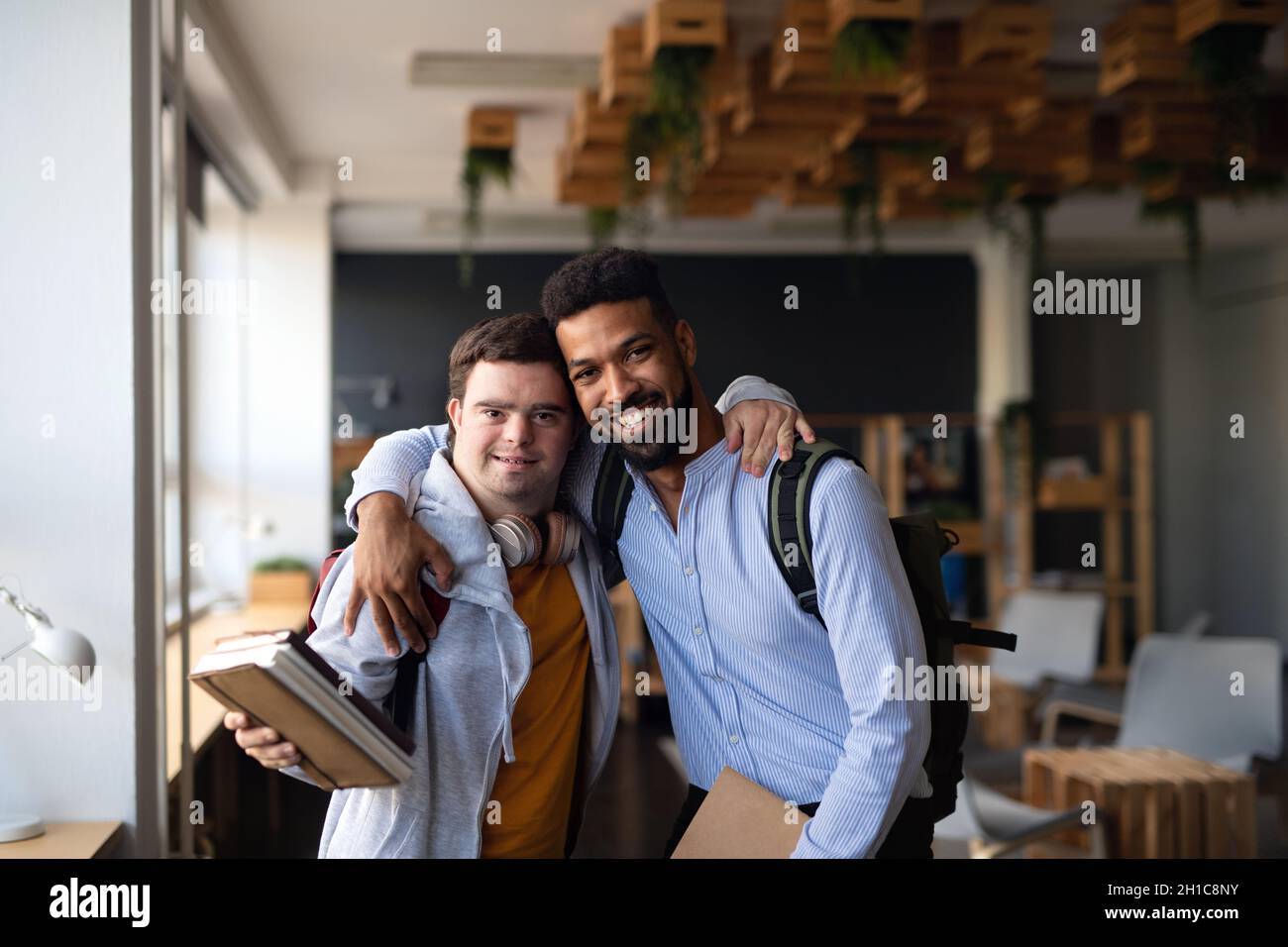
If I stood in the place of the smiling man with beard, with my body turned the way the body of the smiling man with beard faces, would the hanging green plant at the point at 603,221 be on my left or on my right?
on my right

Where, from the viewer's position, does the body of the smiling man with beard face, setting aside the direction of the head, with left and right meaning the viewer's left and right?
facing the viewer and to the left of the viewer

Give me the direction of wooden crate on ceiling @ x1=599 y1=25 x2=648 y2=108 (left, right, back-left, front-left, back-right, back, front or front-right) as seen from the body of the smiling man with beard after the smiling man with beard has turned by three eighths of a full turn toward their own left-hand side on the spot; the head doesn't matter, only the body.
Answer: left

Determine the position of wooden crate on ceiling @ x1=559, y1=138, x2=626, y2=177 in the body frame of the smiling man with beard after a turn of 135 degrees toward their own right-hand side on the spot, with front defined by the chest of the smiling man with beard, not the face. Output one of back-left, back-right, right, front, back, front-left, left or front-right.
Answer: front

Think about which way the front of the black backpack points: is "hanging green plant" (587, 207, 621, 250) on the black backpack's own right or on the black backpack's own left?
on the black backpack's own left

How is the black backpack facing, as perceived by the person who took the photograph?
facing away from the viewer and to the right of the viewer

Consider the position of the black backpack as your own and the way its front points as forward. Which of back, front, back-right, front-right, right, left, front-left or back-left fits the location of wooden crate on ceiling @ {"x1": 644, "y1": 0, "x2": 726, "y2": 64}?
front-left

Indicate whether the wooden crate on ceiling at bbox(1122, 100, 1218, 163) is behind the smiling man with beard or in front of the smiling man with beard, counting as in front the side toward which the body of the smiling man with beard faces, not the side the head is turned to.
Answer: behind

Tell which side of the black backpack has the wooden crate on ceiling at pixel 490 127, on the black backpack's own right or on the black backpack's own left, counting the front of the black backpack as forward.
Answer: on the black backpack's own left

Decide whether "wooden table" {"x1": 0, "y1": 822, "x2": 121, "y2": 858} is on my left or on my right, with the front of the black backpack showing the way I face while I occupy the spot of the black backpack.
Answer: on my left
